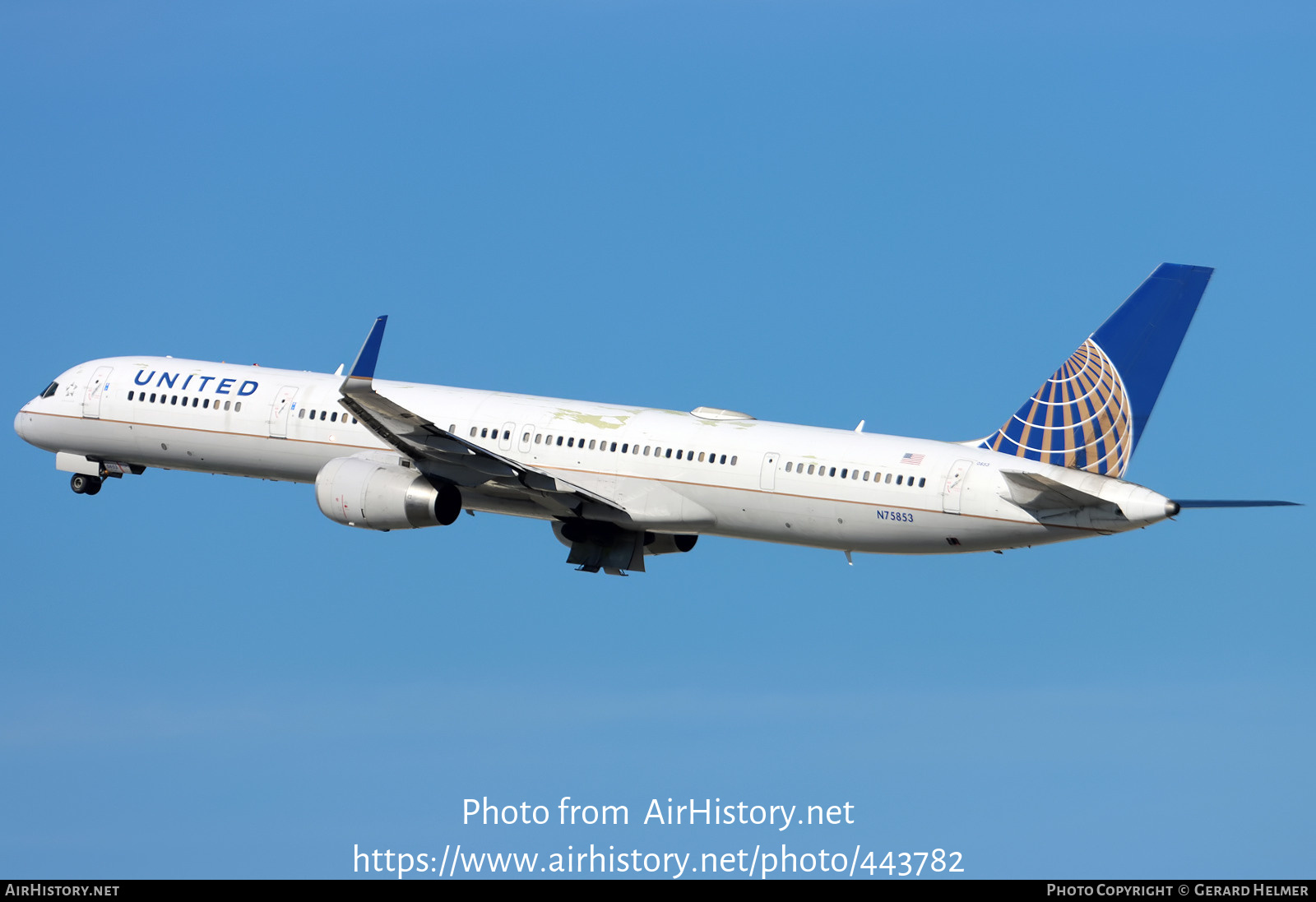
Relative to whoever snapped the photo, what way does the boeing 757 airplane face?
facing away from the viewer and to the left of the viewer
